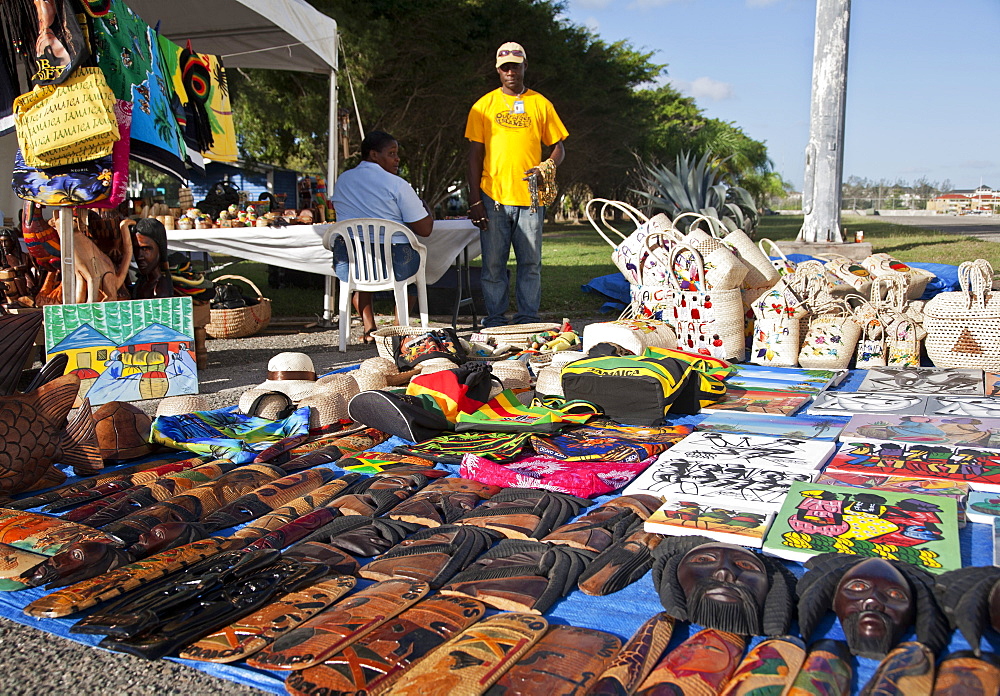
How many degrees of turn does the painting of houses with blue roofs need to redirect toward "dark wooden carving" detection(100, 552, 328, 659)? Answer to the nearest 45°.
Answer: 0° — it already faces it

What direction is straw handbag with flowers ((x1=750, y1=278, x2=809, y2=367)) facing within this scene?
toward the camera

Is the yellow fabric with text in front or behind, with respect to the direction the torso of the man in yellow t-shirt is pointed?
in front

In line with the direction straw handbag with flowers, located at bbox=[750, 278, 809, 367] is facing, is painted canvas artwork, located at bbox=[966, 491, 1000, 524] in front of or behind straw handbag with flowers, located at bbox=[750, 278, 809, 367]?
in front

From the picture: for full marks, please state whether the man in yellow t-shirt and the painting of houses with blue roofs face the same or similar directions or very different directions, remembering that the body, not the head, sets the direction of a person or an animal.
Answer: same or similar directions

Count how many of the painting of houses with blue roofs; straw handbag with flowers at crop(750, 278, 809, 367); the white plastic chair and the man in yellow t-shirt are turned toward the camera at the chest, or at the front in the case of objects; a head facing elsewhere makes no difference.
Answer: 3

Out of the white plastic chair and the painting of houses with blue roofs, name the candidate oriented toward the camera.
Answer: the painting of houses with blue roofs

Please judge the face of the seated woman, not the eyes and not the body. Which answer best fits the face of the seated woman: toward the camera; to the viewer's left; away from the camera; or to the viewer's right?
to the viewer's right

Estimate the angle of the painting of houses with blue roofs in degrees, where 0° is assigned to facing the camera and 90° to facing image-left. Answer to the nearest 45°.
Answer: approximately 0°

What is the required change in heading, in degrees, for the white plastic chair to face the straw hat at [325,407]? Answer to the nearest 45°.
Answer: approximately 135° to its right

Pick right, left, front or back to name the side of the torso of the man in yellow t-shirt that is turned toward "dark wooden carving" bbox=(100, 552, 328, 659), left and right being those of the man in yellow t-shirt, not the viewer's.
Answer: front

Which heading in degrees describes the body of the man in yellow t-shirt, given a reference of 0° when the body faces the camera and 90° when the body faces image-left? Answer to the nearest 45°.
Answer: approximately 0°

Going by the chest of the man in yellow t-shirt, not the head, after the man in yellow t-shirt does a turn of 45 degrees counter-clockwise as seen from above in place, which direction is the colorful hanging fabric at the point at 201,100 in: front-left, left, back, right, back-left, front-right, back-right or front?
back-right

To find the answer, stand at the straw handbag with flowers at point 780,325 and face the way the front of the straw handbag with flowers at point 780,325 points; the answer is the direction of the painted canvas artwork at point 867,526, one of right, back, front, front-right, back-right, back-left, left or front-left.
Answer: front

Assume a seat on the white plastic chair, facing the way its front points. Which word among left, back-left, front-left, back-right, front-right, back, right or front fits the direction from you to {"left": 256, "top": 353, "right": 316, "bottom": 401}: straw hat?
back-right

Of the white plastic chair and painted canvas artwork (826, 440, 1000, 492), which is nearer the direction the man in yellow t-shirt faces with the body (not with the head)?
the painted canvas artwork

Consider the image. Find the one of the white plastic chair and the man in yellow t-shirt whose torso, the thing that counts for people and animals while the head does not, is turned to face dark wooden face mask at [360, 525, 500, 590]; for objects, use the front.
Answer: the man in yellow t-shirt
